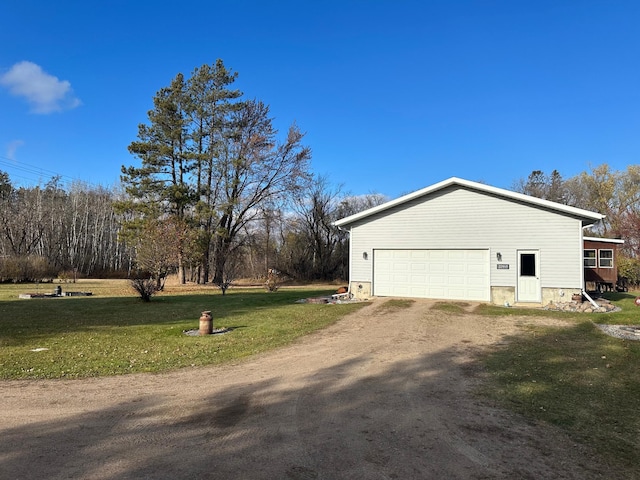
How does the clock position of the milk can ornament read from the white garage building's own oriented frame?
The milk can ornament is roughly at 1 o'clock from the white garage building.

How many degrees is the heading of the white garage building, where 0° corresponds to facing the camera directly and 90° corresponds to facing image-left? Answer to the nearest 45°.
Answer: approximately 0°
